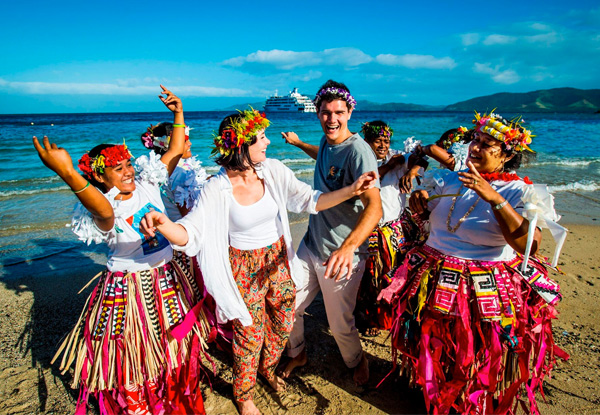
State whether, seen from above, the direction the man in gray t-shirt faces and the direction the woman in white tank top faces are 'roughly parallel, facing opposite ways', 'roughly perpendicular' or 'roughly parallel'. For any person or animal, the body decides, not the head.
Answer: roughly perpendicular

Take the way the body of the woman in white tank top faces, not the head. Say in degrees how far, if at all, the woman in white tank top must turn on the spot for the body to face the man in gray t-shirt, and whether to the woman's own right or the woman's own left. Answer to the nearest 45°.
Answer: approximately 45° to the woman's own left

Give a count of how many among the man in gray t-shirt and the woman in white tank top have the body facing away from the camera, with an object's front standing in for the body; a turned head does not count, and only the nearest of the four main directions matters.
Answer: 0

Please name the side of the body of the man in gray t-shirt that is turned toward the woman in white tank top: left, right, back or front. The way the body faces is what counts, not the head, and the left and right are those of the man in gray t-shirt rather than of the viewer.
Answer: front

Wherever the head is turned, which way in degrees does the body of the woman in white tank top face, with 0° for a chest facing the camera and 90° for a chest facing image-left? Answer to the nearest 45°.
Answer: approximately 315°

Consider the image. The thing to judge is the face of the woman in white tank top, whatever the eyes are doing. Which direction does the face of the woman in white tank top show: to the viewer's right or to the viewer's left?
to the viewer's right

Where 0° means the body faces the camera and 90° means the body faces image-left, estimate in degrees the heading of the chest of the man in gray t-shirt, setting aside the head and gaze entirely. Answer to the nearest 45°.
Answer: approximately 45°
